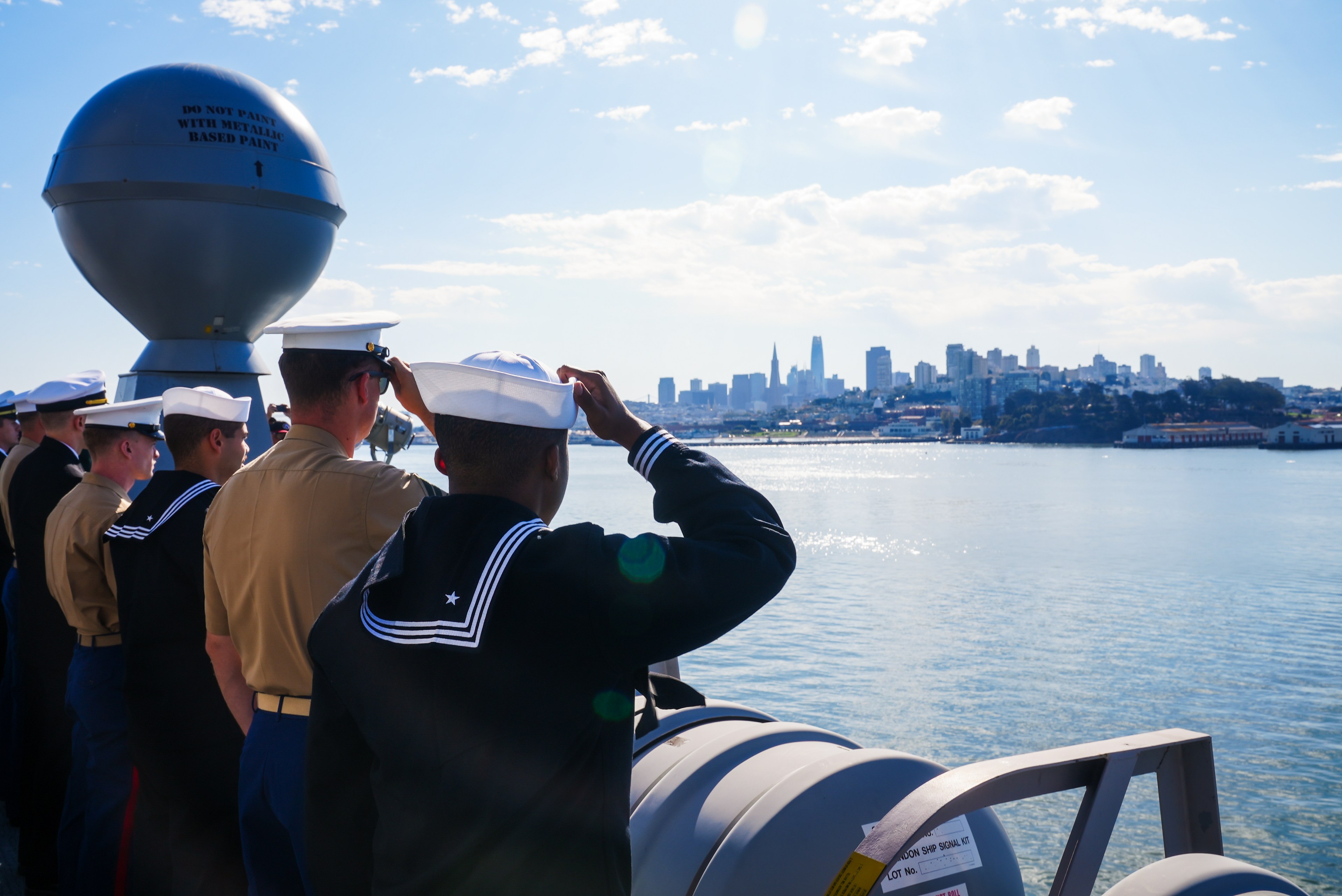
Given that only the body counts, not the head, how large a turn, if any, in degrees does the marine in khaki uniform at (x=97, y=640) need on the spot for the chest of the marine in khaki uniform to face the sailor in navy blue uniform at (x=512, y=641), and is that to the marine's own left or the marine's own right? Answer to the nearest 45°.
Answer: approximately 135° to the marine's own right

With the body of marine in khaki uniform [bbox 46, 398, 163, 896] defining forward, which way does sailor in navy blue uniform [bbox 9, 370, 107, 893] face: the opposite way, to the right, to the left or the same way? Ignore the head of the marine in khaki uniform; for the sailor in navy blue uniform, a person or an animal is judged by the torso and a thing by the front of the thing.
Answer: the same way

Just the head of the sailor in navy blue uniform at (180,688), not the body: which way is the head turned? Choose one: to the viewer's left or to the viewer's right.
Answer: to the viewer's right

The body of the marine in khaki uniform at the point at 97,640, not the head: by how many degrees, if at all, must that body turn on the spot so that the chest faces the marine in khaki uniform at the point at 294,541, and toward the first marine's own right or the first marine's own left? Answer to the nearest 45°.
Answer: approximately 135° to the first marine's own right

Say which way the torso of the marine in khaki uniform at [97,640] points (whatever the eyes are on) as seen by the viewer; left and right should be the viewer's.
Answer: facing away from the viewer and to the right of the viewer

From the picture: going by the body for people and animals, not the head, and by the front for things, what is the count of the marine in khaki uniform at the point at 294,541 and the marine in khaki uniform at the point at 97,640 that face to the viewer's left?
0

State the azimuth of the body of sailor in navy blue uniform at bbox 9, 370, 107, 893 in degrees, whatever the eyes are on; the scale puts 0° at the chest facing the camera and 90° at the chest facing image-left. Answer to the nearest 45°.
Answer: approximately 225°

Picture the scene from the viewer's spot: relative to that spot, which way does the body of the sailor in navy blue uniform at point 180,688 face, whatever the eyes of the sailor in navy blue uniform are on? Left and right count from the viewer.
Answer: facing away from the viewer and to the right of the viewer

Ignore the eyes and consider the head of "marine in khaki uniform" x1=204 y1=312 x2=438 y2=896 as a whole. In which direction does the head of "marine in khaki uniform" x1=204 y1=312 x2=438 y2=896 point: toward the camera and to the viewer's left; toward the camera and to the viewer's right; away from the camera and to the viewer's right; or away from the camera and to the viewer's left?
away from the camera and to the viewer's right

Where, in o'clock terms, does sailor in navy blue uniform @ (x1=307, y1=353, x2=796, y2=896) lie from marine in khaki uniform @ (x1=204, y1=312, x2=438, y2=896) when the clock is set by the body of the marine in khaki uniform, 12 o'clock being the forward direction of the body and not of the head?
The sailor in navy blue uniform is roughly at 4 o'clock from the marine in khaki uniform.

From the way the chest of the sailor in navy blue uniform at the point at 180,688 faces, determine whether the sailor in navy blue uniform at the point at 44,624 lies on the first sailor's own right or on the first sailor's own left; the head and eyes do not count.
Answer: on the first sailor's own left

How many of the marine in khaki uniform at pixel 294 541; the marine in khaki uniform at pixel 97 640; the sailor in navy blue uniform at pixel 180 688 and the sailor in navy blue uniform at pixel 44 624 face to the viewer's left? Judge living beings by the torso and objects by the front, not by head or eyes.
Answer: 0

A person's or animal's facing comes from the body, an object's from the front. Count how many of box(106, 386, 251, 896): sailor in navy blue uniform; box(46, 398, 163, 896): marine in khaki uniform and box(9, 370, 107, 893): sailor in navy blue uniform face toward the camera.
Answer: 0

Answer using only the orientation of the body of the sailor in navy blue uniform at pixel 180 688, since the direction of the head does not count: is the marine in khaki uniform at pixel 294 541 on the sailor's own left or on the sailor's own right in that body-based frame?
on the sailor's own right

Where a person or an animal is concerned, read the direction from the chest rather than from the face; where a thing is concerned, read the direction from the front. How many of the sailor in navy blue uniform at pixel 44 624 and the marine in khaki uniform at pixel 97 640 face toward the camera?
0
